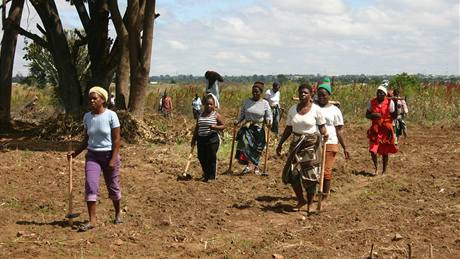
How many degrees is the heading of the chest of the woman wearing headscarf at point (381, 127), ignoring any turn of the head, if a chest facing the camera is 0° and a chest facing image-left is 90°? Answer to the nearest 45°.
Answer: approximately 0°

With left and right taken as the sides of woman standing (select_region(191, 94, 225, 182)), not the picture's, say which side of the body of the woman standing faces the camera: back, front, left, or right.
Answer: front

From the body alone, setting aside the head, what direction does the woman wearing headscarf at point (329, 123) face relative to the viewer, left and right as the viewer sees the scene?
facing the viewer and to the left of the viewer

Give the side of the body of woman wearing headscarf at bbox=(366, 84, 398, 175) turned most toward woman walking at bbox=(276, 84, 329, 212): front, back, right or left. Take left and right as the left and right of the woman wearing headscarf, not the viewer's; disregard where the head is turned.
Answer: front

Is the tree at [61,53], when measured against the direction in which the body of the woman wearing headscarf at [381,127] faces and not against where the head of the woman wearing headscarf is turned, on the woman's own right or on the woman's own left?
on the woman's own right

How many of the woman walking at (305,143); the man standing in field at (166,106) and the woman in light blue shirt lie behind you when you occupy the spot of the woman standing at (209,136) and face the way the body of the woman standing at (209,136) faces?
1

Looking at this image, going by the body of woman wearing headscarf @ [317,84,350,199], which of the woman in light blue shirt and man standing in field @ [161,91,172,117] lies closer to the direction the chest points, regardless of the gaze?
the woman in light blue shirt

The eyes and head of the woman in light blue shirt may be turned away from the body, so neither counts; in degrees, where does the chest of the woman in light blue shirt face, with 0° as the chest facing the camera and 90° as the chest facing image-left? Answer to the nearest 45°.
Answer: approximately 45°

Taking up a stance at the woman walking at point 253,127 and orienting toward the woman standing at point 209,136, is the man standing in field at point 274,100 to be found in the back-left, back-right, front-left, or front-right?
back-right

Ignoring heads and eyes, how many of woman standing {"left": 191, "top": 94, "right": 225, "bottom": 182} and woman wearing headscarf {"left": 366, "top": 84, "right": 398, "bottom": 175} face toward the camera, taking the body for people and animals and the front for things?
2

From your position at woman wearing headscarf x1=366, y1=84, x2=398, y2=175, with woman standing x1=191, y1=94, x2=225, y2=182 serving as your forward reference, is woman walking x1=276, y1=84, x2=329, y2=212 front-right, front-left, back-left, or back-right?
front-left

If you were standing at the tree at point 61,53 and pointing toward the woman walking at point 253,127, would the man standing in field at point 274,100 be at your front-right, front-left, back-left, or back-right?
front-left
